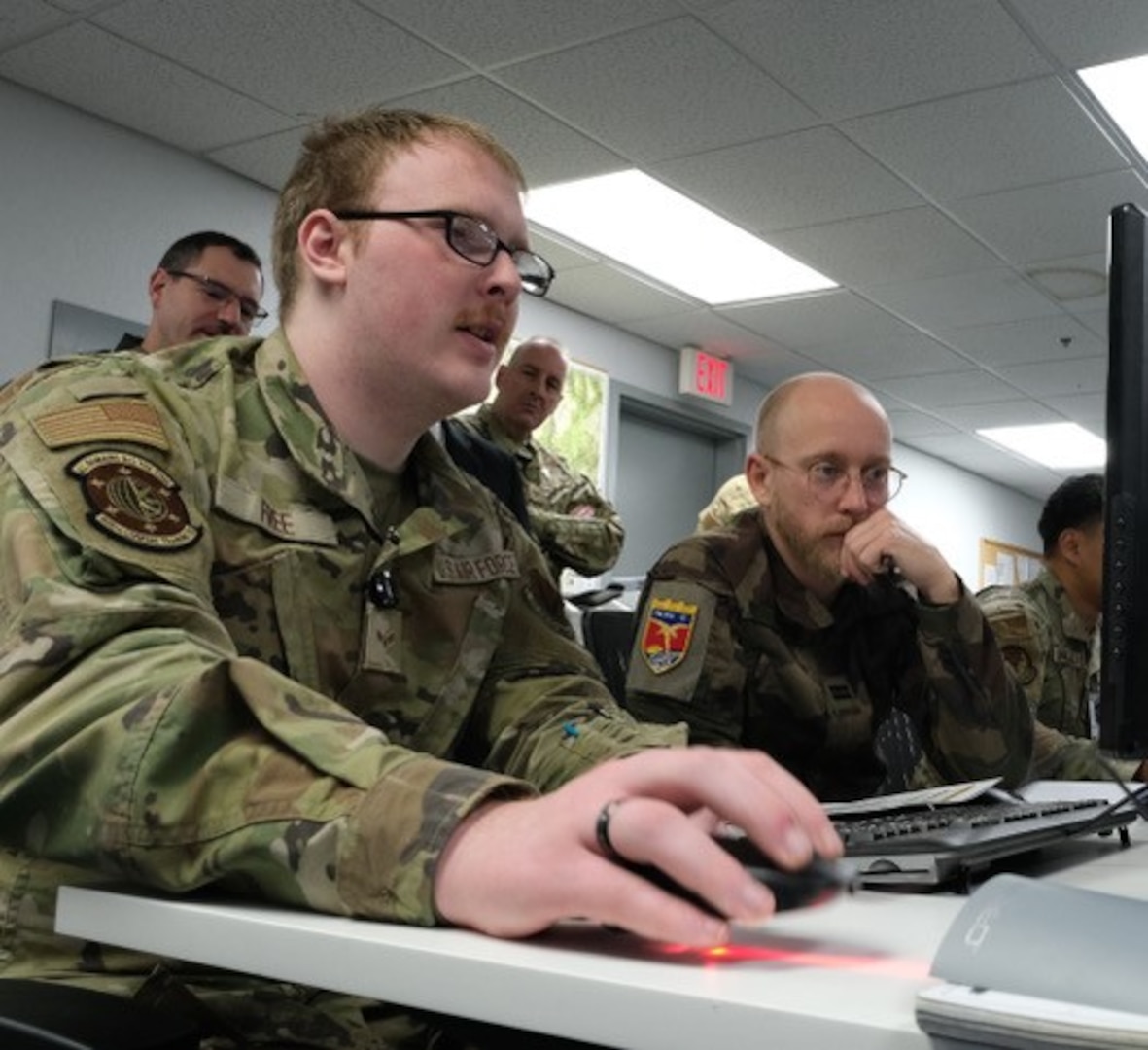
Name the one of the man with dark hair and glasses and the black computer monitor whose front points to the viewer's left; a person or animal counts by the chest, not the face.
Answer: the black computer monitor

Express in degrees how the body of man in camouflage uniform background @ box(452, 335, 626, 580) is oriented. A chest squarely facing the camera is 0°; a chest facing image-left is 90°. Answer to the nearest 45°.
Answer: approximately 0°

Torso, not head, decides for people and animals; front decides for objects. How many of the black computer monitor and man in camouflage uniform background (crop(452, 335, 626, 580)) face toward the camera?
1

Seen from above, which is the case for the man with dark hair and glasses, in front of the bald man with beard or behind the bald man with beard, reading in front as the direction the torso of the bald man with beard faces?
behind

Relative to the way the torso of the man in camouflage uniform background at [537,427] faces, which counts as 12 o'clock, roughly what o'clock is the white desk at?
The white desk is roughly at 12 o'clock from the man in camouflage uniform background.

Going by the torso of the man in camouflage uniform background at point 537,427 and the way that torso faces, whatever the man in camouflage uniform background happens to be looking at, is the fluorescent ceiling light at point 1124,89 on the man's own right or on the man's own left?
on the man's own left

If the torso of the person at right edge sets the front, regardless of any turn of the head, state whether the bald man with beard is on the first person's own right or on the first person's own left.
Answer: on the first person's own right

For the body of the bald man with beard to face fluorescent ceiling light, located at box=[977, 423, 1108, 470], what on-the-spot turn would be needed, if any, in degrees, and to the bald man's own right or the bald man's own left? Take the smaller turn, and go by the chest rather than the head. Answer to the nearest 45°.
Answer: approximately 135° to the bald man's own left

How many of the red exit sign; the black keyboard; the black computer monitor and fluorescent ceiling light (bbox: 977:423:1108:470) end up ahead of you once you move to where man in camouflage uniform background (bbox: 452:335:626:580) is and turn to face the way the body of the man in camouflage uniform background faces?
2

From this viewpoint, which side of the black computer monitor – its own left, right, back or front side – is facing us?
left

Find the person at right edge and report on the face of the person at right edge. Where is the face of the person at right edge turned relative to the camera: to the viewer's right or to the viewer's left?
to the viewer's right

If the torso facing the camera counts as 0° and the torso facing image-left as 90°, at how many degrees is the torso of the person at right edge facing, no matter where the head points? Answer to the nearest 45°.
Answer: approximately 315°
